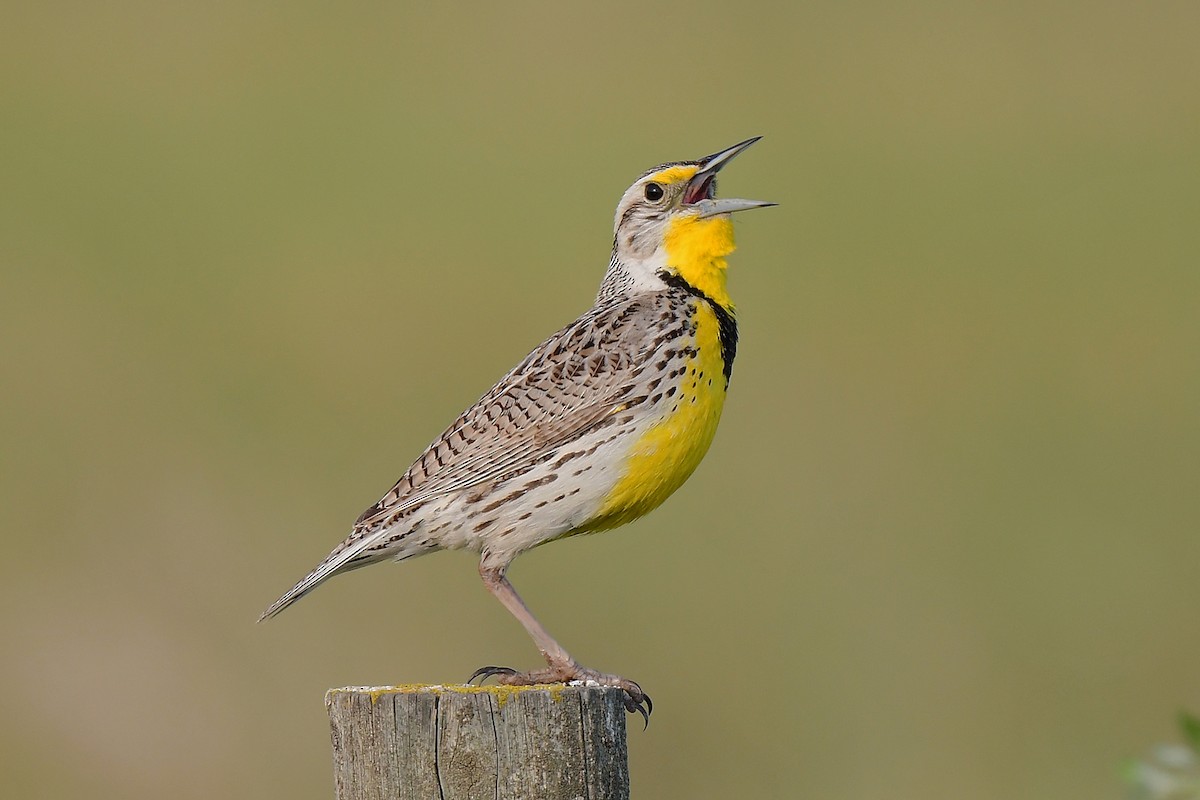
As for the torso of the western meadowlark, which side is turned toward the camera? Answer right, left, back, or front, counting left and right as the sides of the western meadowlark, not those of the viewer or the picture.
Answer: right
